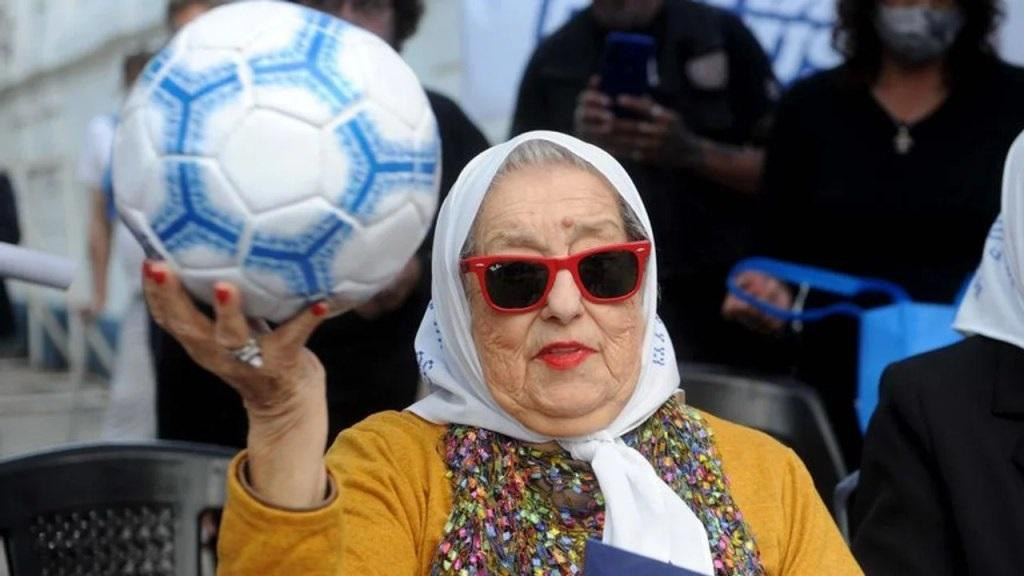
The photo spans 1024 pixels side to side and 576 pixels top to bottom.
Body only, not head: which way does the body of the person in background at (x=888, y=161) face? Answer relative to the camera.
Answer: toward the camera

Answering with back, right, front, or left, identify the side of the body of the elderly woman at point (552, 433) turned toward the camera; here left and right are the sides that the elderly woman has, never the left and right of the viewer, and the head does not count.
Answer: front

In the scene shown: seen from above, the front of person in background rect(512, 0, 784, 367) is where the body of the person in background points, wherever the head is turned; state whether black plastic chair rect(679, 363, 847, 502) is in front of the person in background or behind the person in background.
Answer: in front

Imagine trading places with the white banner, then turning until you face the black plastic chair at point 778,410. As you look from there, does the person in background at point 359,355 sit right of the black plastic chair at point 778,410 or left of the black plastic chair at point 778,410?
right

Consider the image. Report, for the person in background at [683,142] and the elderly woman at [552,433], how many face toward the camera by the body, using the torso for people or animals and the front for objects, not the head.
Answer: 2

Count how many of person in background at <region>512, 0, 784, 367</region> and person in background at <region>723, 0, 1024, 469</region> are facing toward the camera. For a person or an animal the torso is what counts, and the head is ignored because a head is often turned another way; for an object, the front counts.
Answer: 2
